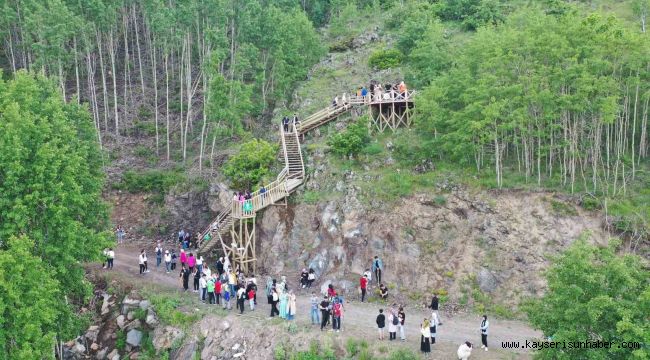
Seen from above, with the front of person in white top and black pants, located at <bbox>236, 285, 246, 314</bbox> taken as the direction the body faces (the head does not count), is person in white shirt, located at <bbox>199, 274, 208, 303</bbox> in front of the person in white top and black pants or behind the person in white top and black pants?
in front

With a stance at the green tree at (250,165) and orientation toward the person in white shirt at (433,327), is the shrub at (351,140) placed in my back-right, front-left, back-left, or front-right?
front-left

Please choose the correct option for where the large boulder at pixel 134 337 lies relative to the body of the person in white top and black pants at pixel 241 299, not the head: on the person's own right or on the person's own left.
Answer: on the person's own left

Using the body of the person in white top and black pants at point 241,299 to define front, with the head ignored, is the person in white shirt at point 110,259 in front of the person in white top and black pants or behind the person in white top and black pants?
in front

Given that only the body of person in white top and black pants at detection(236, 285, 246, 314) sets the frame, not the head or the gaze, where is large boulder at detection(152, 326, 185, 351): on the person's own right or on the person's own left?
on the person's own left

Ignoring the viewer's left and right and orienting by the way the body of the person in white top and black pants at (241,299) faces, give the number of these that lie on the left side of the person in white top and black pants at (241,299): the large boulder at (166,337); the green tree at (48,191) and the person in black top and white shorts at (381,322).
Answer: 2

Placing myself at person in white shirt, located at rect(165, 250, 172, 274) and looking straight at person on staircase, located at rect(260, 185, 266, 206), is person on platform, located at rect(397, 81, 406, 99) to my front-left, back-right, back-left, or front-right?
front-left

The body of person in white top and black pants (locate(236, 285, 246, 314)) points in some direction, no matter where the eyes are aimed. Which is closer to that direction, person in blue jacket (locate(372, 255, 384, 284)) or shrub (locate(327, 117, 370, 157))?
the shrub

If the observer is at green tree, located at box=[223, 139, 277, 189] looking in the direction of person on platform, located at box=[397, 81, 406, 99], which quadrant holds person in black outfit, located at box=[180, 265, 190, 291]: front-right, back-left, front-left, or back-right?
back-right

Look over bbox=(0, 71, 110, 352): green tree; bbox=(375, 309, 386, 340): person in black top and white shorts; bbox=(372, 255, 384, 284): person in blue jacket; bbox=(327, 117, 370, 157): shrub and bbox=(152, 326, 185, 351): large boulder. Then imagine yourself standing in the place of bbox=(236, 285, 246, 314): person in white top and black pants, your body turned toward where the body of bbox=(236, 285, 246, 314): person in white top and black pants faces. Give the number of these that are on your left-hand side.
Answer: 2
